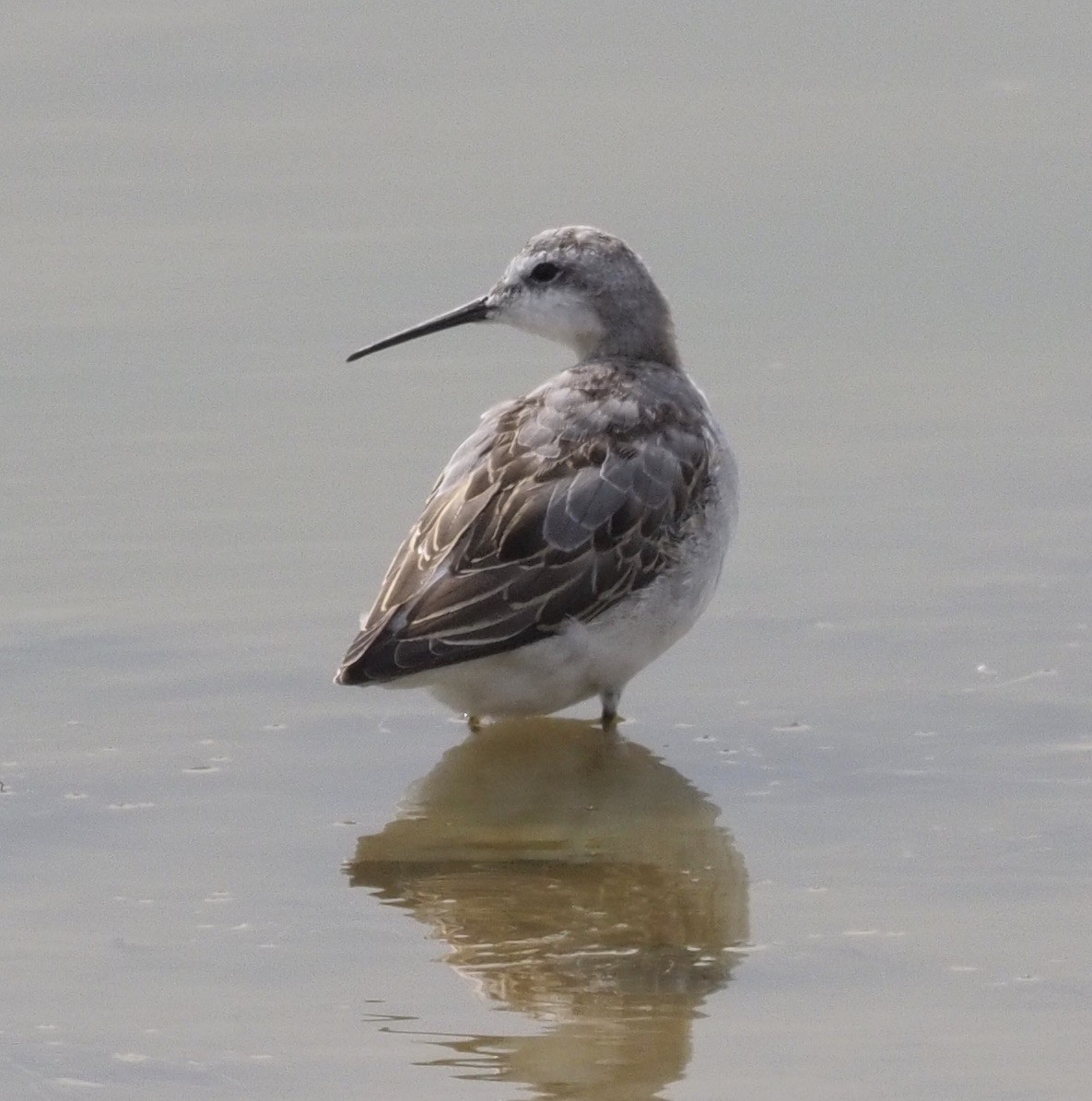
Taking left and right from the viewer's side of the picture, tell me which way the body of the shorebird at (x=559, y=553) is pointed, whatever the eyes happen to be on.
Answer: facing away from the viewer and to the right of the viewer
